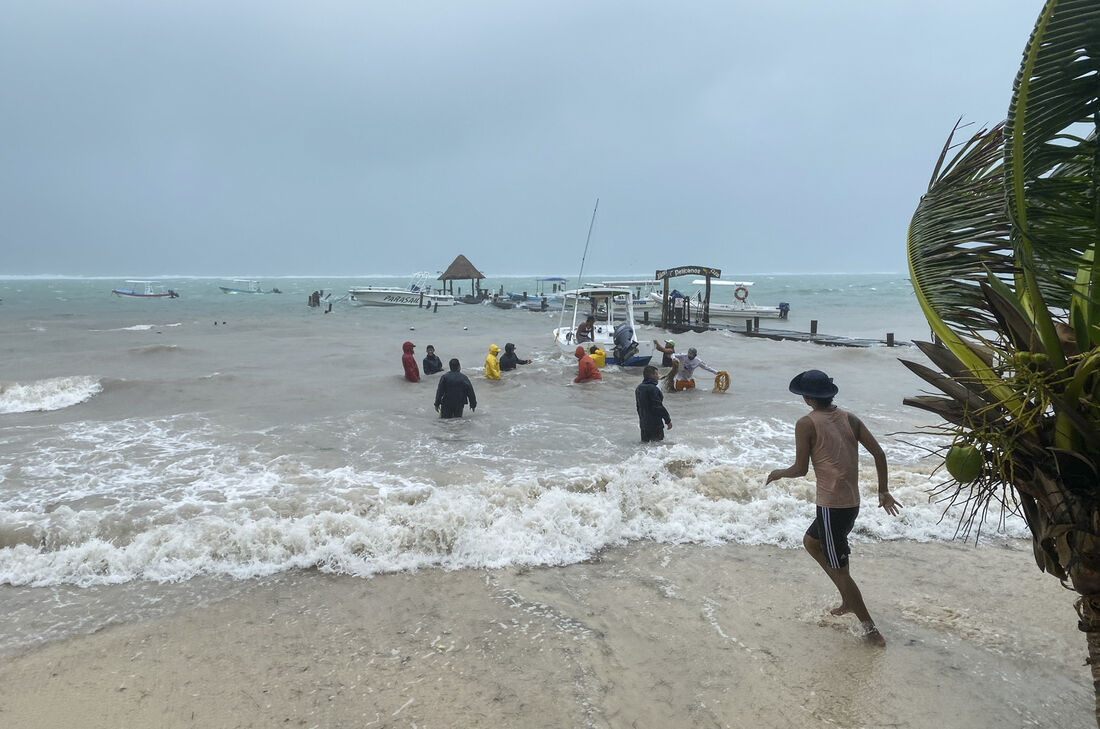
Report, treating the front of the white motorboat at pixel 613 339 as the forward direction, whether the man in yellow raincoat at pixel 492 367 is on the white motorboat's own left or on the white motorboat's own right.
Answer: on the white motorboat's own left

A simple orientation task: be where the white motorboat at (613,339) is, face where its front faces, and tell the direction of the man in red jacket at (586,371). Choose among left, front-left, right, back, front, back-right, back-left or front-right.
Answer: back-left

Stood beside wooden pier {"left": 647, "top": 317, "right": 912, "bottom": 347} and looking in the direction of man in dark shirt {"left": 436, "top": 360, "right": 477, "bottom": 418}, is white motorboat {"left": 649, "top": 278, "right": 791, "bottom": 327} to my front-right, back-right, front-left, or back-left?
back-right

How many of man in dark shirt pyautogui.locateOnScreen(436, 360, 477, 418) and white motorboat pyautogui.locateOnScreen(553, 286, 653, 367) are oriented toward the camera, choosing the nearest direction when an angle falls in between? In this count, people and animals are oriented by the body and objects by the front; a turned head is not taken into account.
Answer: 0

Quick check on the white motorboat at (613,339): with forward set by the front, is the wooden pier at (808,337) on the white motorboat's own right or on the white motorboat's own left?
on the white motorboat's own right

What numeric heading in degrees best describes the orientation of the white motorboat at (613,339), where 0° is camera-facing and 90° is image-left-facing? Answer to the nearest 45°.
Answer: approximately 135°

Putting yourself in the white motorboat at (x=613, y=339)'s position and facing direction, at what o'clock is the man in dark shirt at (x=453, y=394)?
The man in dark shirt is roughly at 8 o'clock from the white motorboat.

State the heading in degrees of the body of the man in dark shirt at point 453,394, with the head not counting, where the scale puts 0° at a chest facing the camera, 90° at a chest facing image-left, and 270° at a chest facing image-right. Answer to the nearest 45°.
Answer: approximately 180°

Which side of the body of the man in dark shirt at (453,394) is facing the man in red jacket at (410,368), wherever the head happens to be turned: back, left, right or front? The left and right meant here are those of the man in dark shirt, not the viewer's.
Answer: front

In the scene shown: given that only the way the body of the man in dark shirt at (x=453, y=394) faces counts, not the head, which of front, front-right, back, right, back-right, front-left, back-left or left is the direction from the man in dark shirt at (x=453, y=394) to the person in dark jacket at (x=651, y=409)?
back-right

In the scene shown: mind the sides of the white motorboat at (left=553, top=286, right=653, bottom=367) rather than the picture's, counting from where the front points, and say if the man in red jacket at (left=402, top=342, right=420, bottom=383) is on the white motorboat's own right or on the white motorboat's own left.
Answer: on the white motorboat's own left

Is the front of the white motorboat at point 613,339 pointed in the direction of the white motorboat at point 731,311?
no

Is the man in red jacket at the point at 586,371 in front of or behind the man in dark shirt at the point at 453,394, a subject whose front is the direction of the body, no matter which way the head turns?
in front

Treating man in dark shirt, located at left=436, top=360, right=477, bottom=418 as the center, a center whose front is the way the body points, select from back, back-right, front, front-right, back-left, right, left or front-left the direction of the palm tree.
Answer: back

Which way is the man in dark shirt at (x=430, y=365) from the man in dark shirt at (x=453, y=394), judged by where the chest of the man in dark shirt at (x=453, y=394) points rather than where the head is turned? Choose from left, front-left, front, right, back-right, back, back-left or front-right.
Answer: front

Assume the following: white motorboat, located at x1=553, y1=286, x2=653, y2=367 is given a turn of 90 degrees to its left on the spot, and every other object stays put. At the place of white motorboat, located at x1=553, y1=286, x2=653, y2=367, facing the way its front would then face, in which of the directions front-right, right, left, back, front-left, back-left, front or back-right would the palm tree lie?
front-left

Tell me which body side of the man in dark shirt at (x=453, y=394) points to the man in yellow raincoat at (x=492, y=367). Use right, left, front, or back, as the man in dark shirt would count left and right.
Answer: front

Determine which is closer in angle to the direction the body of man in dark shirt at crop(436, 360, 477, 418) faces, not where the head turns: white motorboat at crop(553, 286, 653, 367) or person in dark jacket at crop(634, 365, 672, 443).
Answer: the white motorboat
